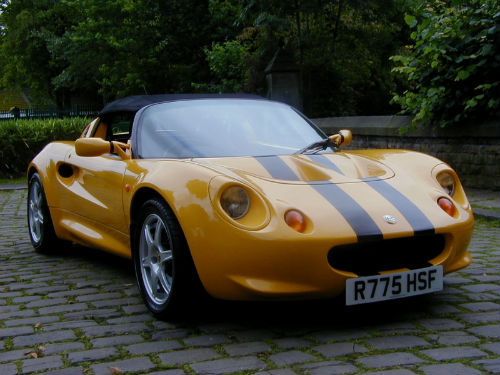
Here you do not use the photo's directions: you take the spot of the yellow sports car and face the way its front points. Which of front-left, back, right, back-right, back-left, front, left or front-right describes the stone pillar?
back-left

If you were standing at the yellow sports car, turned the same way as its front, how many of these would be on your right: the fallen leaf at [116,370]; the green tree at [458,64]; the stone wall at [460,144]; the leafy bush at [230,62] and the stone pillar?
1

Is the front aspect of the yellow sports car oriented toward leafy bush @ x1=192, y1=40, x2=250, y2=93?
no

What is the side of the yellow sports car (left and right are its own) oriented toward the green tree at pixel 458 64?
left

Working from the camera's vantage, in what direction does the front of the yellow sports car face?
facing the viewer and to the right of the viewer

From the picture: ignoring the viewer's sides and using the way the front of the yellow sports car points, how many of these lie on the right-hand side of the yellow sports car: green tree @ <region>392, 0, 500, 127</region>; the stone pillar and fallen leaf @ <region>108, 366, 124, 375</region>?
1

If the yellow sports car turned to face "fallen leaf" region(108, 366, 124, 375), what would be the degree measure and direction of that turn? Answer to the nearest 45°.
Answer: approximately 90° to its right

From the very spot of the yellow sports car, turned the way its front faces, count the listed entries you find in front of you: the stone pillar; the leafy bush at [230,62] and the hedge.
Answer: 0

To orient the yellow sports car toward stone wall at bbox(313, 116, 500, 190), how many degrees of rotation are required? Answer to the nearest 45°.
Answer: approximately 90° to its left

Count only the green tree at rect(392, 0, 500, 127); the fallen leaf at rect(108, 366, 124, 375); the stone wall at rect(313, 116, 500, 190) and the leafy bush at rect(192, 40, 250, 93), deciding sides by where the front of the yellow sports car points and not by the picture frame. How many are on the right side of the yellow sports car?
1

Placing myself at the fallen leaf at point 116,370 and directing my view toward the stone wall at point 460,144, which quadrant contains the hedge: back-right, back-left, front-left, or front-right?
front-left

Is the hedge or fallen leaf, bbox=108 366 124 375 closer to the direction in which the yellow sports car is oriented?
the fallen leaf

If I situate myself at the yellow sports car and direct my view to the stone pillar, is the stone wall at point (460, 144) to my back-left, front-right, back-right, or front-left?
front-right
